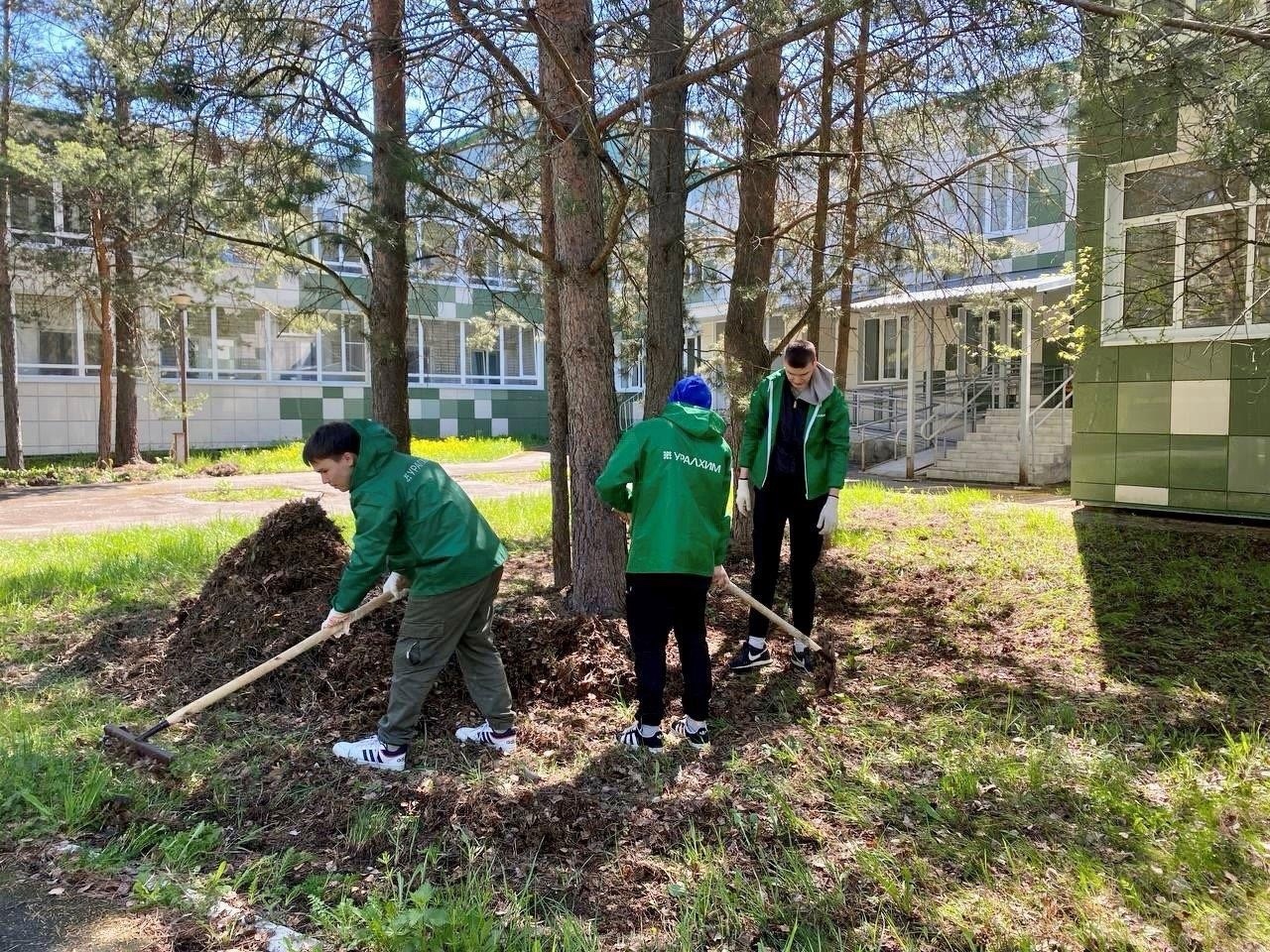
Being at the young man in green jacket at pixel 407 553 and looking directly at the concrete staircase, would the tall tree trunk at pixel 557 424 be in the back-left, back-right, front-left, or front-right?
front-left

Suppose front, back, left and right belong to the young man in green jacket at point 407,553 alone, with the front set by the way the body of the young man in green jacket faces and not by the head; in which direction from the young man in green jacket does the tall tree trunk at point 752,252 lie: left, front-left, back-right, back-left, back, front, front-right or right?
back-right

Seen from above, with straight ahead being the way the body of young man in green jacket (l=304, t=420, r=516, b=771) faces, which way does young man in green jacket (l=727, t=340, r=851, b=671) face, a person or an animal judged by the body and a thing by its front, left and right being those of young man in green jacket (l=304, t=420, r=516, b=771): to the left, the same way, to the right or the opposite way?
to the left

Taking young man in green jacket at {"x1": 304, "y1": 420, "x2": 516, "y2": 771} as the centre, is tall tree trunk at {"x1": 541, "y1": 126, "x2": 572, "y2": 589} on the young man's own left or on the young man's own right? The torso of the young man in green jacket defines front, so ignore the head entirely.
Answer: on the young man's own right

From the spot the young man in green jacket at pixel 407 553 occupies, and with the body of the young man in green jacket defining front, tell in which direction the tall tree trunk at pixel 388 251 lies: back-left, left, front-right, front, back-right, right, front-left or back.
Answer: right

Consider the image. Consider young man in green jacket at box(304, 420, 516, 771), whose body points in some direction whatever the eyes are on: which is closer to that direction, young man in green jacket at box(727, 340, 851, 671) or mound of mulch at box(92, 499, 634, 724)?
the mound of mulch

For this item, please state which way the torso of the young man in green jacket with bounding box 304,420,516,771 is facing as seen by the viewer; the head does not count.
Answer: to the viewer's left

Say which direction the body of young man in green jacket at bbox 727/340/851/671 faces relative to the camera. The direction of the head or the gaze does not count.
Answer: toward the camera

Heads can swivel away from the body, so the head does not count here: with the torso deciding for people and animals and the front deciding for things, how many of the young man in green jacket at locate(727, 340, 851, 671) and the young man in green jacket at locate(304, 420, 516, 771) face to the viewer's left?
1

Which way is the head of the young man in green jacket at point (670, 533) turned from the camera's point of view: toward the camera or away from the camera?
away from the camera
